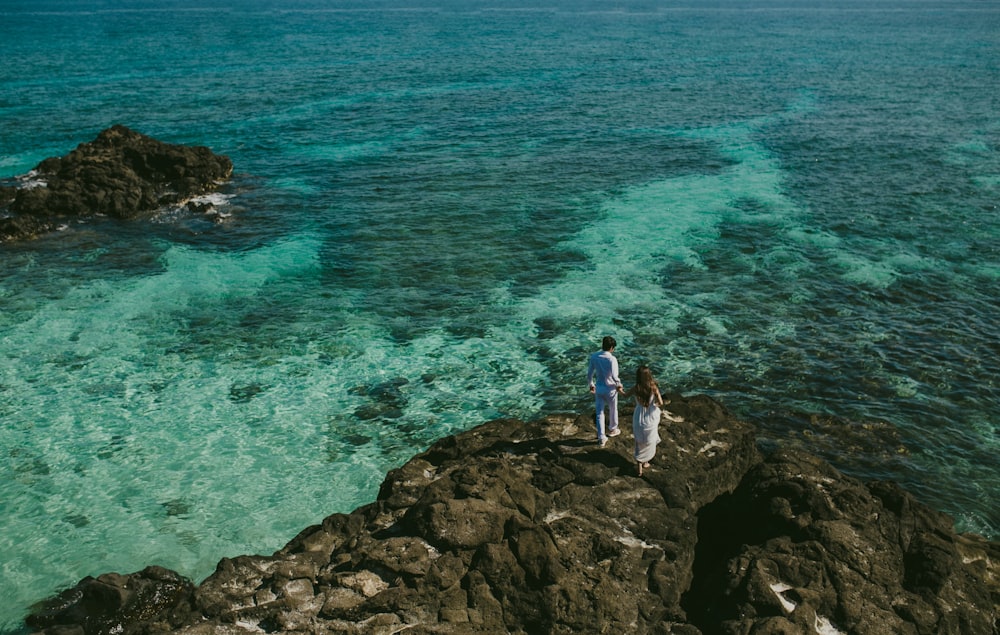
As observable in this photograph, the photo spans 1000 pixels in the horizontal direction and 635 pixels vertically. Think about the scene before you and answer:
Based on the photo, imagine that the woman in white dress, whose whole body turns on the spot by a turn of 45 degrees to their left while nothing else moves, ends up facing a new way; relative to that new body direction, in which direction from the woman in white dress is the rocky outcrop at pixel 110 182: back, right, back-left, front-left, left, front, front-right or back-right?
front

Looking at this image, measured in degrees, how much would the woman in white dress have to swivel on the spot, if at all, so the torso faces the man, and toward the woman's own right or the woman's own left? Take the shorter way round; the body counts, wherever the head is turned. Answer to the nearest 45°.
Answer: approximately 45° to the woman's own left

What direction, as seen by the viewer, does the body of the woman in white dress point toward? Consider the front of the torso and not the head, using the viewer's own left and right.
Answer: facing away from the viewer
